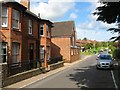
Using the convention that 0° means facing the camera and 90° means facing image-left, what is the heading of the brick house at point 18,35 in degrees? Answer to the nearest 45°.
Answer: approximately 315°
